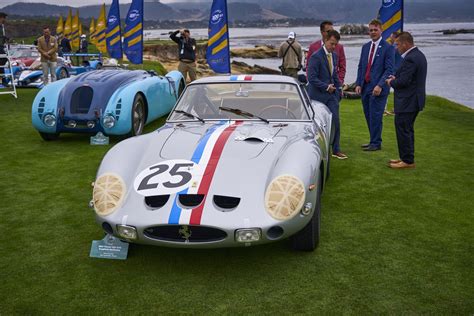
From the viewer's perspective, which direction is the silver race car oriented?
toward the camera

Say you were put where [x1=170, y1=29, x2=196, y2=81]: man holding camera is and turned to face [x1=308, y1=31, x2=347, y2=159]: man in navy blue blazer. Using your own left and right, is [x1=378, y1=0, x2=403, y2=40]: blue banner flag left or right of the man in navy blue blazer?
left

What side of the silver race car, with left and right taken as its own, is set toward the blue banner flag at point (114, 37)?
back

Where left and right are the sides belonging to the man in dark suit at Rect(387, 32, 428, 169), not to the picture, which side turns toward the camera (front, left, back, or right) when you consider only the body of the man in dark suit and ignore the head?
left

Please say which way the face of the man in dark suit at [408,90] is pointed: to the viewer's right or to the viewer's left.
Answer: to the viewer's left

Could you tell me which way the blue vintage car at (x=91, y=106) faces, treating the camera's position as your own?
facing the viewer and to the left of the viewer

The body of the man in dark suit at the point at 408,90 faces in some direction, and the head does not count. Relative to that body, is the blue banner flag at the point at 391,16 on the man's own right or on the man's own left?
on the man's own right
